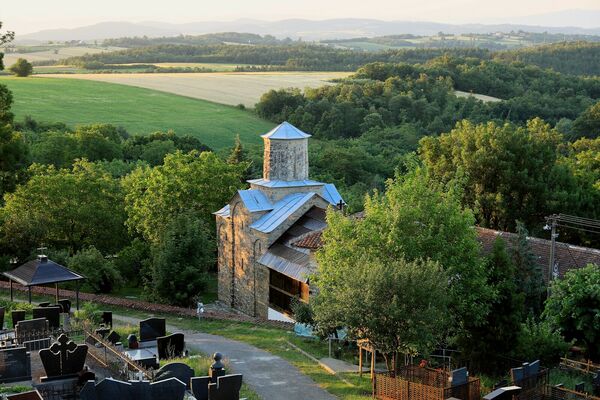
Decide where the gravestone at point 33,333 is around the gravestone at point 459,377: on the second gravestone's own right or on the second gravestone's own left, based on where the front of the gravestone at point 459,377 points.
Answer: on the second gravestone's own right

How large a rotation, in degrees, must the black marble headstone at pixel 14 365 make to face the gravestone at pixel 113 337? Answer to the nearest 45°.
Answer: approximately 180°

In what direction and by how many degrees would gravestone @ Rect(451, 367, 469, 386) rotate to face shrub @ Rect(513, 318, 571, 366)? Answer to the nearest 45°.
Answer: approximately 90° to its left

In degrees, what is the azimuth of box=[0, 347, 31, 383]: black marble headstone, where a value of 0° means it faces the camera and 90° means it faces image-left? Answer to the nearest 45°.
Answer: approximately 45°

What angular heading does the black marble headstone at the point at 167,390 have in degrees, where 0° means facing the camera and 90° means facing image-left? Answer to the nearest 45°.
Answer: approximately 45°

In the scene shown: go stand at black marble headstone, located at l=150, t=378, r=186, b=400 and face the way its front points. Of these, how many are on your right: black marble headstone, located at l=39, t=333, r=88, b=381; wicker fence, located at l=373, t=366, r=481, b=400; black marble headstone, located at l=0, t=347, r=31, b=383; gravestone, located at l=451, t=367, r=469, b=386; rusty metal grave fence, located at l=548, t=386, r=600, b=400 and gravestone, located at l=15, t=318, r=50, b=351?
3
